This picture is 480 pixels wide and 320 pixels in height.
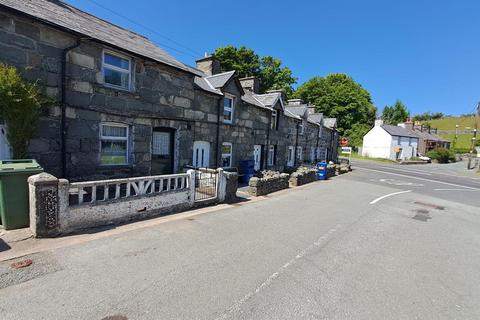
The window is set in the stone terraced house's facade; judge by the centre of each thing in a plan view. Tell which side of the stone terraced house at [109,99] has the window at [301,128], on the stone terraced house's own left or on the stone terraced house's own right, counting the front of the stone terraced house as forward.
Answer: on the stone terraced house's own left

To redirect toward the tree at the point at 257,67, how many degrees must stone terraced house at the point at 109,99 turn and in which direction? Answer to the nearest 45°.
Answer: approximately 90° to its left

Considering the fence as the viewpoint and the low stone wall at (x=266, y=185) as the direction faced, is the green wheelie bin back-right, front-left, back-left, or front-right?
back-left

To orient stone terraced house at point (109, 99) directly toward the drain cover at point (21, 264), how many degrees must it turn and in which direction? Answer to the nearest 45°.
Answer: approximately 45° to its right

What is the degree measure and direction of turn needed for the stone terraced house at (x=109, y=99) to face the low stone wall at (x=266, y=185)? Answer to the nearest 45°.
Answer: approximately 45° to its left

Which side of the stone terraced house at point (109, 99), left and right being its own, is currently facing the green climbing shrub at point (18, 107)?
right

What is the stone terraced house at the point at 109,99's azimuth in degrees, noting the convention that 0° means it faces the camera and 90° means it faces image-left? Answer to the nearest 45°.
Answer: approximately 315°
